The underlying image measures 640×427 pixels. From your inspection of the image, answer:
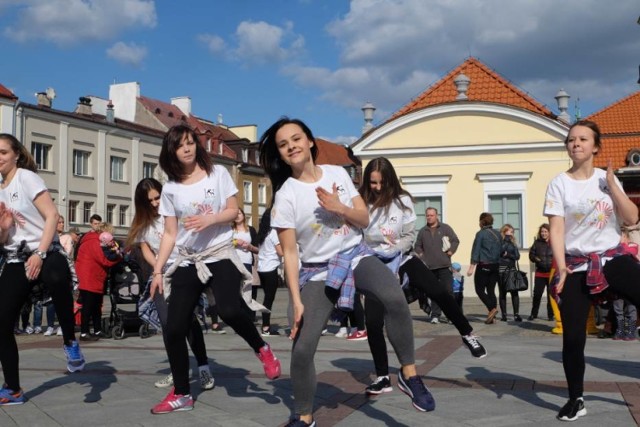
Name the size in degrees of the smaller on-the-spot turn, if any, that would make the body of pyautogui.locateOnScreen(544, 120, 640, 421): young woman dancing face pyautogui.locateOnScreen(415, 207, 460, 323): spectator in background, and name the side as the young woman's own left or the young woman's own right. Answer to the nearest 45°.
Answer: approximately 180°

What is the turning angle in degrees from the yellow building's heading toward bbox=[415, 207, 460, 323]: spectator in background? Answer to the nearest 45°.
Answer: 0° — it already faces them

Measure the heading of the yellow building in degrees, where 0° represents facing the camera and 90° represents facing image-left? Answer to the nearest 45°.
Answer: approximately 0°

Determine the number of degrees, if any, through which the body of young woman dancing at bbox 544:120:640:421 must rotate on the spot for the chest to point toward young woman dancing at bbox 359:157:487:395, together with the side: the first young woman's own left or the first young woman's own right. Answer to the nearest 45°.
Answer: approximately 135° to the first young woman's own right

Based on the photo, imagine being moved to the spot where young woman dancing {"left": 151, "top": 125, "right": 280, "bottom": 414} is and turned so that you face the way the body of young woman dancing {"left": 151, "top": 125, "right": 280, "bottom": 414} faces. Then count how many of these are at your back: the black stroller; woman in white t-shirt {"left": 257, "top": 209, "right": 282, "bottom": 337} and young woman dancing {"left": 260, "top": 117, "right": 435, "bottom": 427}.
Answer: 2

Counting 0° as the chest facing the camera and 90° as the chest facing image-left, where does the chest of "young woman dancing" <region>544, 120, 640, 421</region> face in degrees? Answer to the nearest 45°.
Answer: approximately 0°
